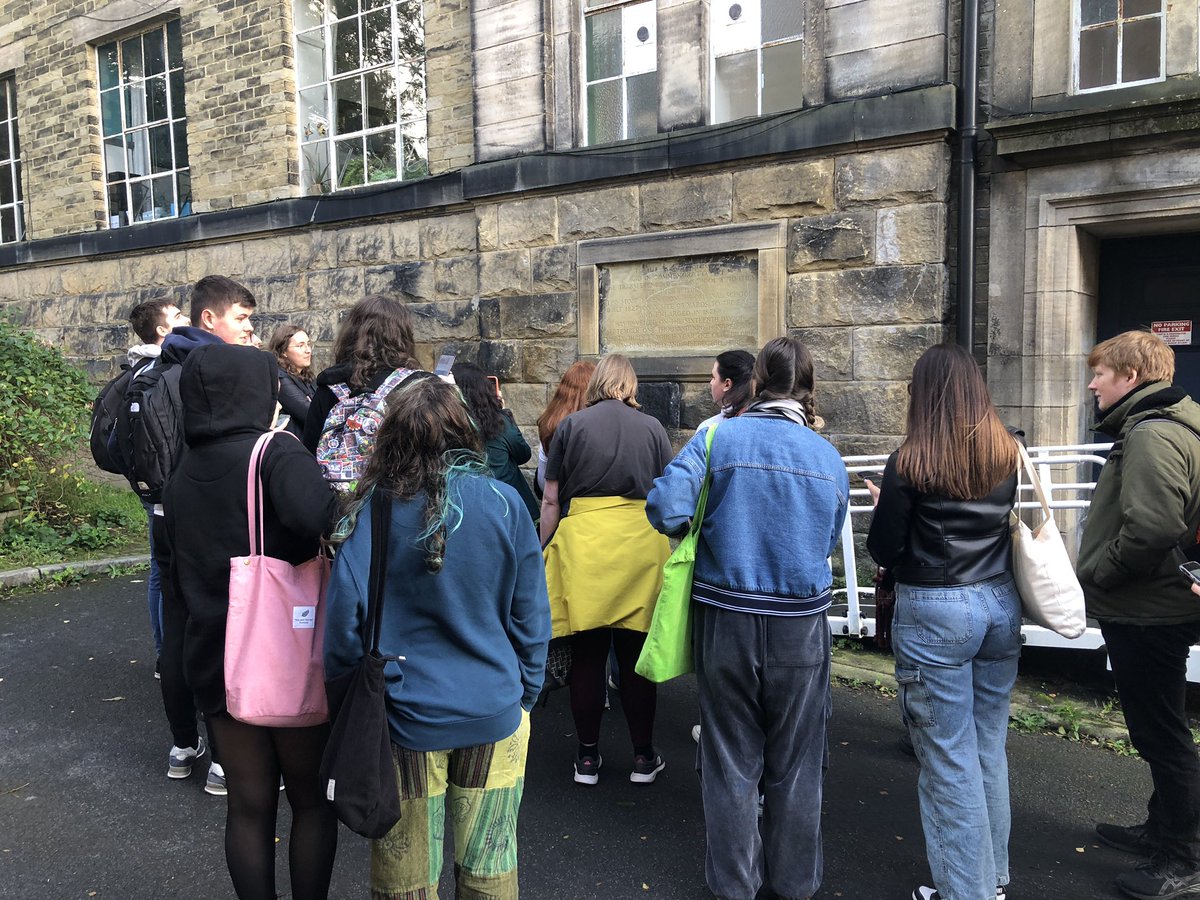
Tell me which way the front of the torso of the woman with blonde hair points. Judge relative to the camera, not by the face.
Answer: away from the camera

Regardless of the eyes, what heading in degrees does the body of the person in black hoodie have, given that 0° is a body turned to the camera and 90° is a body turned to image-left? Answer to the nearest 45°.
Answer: approximately 225°

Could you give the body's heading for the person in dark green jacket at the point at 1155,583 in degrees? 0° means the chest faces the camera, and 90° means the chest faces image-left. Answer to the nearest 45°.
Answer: approximately 90°

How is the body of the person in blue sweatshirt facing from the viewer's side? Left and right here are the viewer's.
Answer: facing away from the viewer

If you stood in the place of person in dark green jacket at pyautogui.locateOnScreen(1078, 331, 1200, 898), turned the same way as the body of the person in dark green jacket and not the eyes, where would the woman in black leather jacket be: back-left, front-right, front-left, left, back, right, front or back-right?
front-left

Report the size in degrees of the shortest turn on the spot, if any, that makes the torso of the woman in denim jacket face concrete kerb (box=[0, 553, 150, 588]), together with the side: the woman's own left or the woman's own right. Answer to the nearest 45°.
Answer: approximately 45° to the woman's own left

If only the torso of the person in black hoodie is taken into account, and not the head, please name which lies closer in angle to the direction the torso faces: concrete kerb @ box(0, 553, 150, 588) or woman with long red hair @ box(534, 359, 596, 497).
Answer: the woman with long red hair

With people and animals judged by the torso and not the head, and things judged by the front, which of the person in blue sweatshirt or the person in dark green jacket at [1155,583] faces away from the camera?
the person in blue sweatshirt

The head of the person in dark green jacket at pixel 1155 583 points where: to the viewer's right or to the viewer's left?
to the viewer's left

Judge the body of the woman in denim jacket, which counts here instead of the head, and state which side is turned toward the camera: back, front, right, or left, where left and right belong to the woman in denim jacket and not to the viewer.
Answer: back

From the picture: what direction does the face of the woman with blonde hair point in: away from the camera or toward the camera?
away from the camera

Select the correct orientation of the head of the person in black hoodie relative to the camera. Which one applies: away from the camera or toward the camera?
away from the camera
